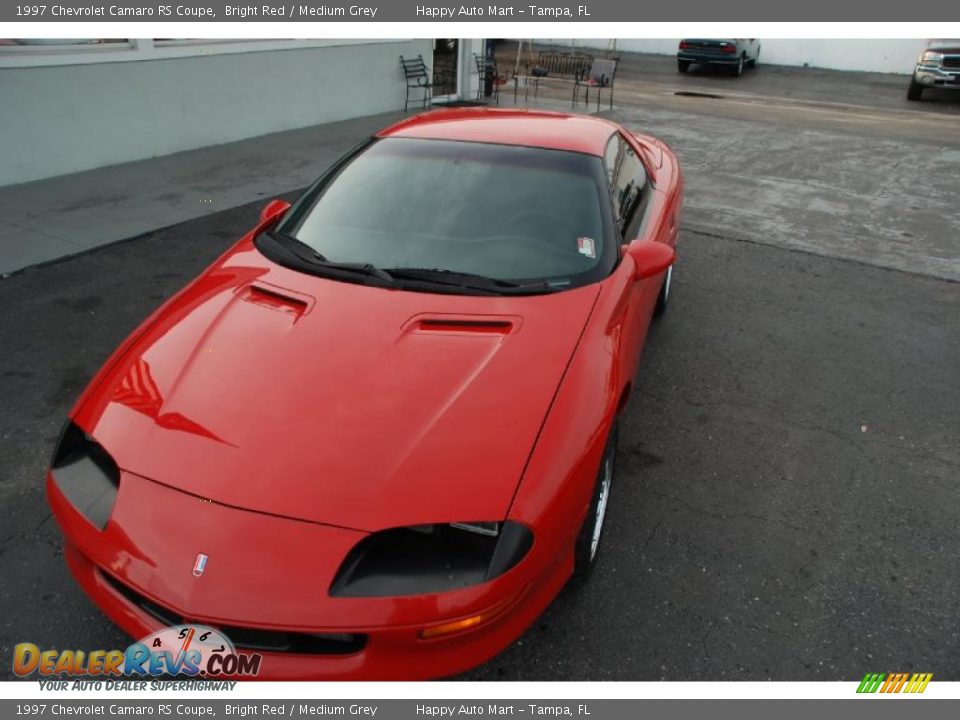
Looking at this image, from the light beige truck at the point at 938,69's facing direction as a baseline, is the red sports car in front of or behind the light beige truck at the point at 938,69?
in front

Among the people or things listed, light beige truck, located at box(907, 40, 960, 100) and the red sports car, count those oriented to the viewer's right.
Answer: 0

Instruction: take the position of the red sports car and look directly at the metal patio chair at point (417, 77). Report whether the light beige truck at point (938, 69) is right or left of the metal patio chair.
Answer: right

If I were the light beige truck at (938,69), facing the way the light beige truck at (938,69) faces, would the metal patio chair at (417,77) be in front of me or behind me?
in front

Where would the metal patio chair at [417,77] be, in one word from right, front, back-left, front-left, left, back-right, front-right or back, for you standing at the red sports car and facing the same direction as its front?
back-right

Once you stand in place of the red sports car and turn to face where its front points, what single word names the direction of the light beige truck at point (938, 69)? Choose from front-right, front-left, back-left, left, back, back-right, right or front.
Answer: back

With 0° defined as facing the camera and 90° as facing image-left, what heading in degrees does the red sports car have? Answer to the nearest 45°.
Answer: approximately 45°

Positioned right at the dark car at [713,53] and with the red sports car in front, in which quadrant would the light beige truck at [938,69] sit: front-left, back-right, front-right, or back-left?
front-left

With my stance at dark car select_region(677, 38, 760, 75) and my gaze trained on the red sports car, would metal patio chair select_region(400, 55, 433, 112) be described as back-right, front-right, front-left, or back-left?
front-right

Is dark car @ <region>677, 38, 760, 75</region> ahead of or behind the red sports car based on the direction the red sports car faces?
behind

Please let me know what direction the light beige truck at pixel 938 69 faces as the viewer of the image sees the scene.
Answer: facing the viewer and to the left of the viewer
